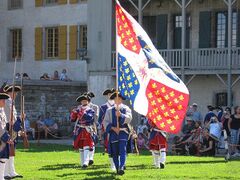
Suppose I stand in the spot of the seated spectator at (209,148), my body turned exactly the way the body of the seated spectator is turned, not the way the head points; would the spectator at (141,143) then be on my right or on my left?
on my right

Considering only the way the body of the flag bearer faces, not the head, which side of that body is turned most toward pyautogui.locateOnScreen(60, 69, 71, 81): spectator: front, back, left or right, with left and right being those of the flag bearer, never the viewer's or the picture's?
back

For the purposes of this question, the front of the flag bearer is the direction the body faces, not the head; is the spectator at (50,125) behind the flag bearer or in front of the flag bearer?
behind

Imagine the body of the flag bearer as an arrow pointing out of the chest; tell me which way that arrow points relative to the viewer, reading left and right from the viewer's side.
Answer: facing the viewer

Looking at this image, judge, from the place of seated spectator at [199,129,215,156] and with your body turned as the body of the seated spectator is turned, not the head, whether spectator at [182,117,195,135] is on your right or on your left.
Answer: on your right

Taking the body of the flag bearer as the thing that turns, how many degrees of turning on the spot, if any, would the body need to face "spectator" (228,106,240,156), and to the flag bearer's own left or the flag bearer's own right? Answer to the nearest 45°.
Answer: approximately 135° to the flag bearer's own left

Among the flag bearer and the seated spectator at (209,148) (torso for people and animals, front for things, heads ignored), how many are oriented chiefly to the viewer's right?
0

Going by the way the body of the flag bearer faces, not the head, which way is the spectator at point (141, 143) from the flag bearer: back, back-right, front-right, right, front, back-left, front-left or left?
back

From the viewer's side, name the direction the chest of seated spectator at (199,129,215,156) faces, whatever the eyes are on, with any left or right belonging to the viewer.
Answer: facing the viewer and to the left of the viewer

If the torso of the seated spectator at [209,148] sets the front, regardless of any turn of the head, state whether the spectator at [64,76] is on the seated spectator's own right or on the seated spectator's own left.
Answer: on the seated spectator's own right
